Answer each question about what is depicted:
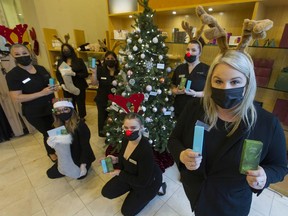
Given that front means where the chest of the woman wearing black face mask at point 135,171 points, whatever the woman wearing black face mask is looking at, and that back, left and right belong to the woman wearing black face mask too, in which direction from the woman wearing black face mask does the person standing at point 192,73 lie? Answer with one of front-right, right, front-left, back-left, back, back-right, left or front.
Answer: back

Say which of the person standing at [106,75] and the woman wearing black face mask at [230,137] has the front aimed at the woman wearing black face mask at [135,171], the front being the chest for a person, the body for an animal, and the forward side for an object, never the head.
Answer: the person standing

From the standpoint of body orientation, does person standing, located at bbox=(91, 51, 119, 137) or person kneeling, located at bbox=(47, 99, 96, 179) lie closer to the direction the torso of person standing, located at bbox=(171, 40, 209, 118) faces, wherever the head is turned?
the person kneeling
